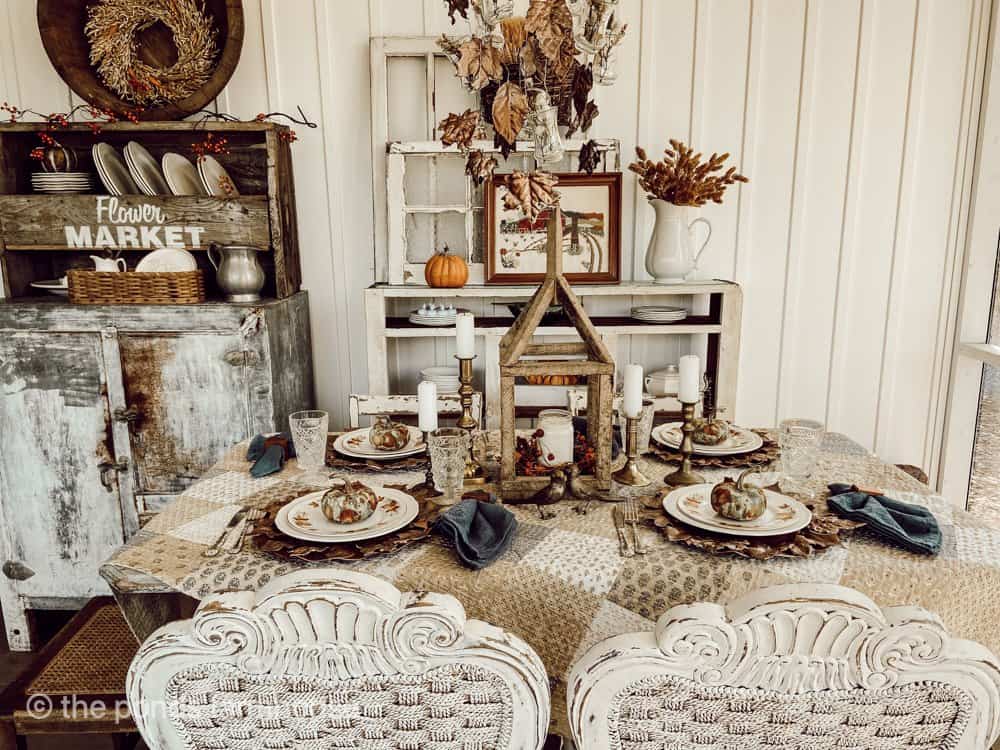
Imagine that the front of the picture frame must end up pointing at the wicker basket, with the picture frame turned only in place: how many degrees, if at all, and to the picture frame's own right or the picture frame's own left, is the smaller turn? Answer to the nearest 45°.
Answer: approximately 90° to the picture frame's own right

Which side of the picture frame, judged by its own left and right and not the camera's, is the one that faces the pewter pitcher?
right

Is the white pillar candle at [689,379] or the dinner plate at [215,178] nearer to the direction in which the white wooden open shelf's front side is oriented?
the white pillar candle

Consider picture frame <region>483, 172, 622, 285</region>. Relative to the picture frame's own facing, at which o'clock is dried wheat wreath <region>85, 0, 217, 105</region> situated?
The dried wheat wreath is roughly at 3 o'clock from the picture frame.

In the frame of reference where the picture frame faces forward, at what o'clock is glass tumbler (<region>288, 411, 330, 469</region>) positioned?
The glass tumbler is roughly at 1 o'clock from the picture frame.

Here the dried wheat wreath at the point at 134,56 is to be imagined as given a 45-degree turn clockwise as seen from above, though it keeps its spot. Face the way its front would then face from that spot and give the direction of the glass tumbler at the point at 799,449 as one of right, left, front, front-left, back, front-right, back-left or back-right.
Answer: left

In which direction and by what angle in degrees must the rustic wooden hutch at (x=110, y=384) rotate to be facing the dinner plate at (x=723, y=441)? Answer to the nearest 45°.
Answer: approximately 45° to its left

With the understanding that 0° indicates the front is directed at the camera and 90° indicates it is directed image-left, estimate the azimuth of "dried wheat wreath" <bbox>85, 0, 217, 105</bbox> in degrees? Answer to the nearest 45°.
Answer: approximately 0°

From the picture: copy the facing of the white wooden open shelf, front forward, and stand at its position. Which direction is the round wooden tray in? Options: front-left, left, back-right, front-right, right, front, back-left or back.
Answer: right

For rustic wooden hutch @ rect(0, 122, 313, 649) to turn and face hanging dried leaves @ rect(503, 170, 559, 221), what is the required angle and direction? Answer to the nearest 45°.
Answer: approximately 45° to its left
